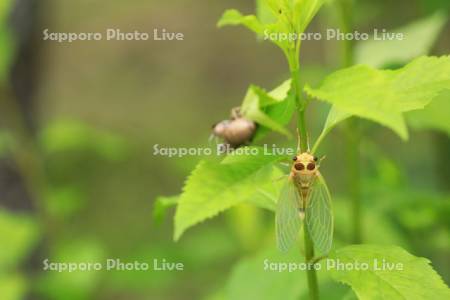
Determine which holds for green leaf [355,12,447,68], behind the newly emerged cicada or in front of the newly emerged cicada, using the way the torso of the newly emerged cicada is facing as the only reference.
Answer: in front

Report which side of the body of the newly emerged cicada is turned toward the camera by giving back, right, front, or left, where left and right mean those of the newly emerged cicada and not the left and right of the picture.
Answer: back

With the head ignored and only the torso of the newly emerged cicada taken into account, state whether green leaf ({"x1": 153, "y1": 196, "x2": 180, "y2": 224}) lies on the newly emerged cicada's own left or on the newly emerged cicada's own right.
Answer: on the newly emerged cicada's own left
